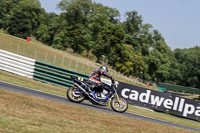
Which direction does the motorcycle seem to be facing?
to the viewer's right

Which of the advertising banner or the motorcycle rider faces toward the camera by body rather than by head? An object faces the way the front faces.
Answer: the advertising banner

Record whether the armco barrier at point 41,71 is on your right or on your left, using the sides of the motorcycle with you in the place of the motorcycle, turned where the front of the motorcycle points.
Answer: on your left

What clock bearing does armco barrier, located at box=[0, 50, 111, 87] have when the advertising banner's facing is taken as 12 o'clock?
The armco barrier is roughly at 3 o'clock from the advertising banner.

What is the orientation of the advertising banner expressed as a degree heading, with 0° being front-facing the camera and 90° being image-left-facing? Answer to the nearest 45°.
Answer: approximately 0°

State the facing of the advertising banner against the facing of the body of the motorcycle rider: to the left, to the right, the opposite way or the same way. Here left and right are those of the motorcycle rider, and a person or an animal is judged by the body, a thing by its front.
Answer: to the right

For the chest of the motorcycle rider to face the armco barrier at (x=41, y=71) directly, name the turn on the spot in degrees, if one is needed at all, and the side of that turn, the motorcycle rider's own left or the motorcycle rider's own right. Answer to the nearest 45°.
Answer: approximately 135° to the motorcycle rider's own left

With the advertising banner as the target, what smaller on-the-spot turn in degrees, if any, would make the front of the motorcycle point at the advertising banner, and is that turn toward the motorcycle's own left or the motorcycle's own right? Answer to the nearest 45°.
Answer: approximately 45° to the motorcycle's own left

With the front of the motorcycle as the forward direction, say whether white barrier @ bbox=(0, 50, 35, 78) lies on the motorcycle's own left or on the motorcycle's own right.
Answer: on the motorcycle's own left

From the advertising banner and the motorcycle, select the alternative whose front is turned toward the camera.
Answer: the advertising banner

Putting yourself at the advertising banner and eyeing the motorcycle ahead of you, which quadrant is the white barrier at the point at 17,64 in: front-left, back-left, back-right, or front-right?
front-right

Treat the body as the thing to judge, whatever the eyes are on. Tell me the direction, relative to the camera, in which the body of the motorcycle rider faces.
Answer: to the viewer's right

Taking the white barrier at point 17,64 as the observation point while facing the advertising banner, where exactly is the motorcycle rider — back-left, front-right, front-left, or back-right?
front-right
